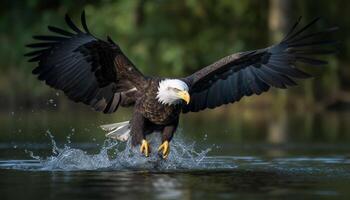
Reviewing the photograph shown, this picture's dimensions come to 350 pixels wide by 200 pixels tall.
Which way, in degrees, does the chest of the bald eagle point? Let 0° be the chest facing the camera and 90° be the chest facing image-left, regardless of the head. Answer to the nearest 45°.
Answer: approximately 315°
